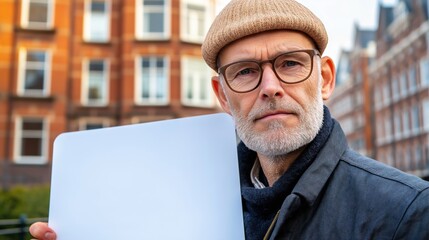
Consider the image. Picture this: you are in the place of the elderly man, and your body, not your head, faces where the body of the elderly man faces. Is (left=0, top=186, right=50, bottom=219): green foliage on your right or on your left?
on your right

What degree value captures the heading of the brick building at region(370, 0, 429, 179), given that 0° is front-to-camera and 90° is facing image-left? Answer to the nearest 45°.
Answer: approximately 45°

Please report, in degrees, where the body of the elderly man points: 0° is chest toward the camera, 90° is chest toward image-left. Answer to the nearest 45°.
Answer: approximately 45°

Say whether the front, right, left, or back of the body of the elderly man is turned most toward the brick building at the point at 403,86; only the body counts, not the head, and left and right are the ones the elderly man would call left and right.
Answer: back
